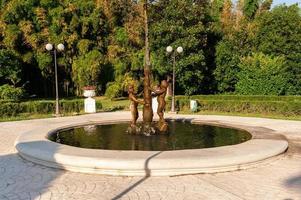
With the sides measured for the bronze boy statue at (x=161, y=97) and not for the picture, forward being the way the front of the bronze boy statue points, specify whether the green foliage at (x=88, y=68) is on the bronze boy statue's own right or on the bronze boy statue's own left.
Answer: on the bronze boy statue's own right

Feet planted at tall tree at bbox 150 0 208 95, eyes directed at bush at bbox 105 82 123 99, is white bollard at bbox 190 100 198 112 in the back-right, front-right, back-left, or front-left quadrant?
back-left

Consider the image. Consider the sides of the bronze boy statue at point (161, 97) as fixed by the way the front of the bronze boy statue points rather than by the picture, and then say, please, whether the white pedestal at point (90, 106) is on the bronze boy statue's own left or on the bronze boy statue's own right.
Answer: on the bronze boy statue's own right

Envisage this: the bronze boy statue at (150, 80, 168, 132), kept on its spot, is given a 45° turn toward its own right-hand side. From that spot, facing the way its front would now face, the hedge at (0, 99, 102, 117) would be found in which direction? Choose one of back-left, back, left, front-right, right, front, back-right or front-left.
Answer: front

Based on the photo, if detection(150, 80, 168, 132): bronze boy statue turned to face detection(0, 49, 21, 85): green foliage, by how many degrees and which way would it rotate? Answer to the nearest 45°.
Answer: approximately 45° to its right

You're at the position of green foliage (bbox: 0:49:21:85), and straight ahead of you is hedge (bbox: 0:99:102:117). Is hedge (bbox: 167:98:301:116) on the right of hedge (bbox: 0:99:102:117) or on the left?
left

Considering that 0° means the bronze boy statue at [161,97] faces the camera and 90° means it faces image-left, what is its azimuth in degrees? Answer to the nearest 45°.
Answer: approximately 90°

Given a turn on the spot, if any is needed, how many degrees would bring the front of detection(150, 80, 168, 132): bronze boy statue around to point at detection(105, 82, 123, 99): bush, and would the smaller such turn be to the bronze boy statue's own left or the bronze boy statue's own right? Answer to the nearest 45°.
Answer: approximately 90° to the bronze boy statue's own right
